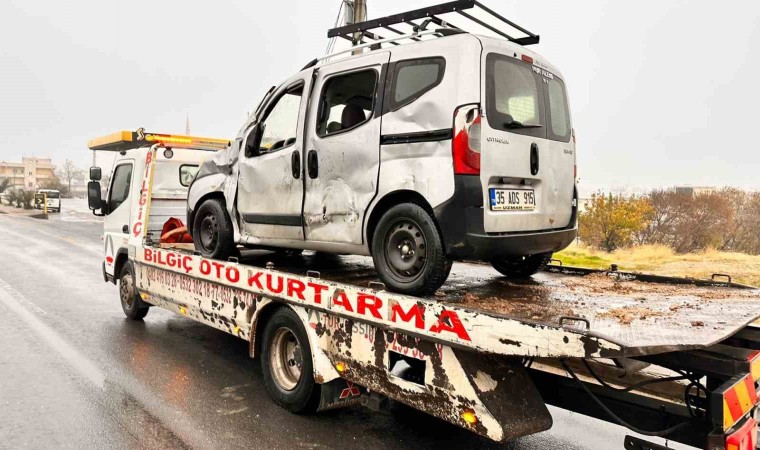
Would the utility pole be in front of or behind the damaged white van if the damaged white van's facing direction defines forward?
in front

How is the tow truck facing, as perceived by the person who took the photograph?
facing away from the viewer and to the left of the viewer

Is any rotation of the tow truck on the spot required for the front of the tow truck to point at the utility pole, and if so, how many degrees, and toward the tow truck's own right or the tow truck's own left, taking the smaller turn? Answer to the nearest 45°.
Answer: approximately 45° to the tow truck's own right

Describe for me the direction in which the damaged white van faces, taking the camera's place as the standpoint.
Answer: facing away from the viewer and to the left of the viewer

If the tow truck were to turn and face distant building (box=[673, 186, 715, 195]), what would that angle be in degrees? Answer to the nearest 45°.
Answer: approximately 90° to its right

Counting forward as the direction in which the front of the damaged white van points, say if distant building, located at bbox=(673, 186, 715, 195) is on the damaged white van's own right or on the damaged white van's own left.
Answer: on the damaged white van's own right
